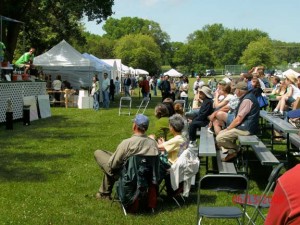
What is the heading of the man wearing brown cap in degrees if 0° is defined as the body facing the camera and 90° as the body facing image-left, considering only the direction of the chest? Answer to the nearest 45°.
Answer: approximately 90°

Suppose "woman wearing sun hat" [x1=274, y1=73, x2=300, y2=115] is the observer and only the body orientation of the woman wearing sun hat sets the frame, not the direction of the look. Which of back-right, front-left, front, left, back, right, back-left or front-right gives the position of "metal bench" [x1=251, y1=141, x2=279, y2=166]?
left

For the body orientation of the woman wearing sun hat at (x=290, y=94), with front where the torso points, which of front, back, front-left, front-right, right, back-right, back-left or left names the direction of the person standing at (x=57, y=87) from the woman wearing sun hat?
front-right

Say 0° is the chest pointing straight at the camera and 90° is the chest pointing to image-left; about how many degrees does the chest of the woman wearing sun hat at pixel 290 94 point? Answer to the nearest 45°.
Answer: approximately 90°

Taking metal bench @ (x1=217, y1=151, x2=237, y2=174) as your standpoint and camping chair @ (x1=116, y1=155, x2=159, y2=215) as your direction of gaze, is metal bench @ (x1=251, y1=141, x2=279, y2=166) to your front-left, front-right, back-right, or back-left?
back-left

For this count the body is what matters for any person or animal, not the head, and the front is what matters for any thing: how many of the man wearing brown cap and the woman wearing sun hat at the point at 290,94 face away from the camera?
0

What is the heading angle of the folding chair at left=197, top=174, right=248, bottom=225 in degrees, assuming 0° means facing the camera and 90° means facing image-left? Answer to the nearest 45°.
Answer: approximately 180°

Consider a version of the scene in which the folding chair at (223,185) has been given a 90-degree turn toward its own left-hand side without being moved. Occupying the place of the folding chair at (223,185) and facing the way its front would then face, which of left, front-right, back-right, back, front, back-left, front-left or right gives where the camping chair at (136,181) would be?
front-right

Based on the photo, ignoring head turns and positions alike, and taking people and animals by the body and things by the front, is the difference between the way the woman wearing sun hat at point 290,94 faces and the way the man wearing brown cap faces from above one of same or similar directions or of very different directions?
same or similar directions

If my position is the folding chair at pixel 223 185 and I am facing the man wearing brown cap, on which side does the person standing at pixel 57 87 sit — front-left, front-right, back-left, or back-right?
front-left

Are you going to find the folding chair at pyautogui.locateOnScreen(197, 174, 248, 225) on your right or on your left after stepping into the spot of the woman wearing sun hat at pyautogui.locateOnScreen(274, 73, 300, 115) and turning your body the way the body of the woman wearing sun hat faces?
on your left
